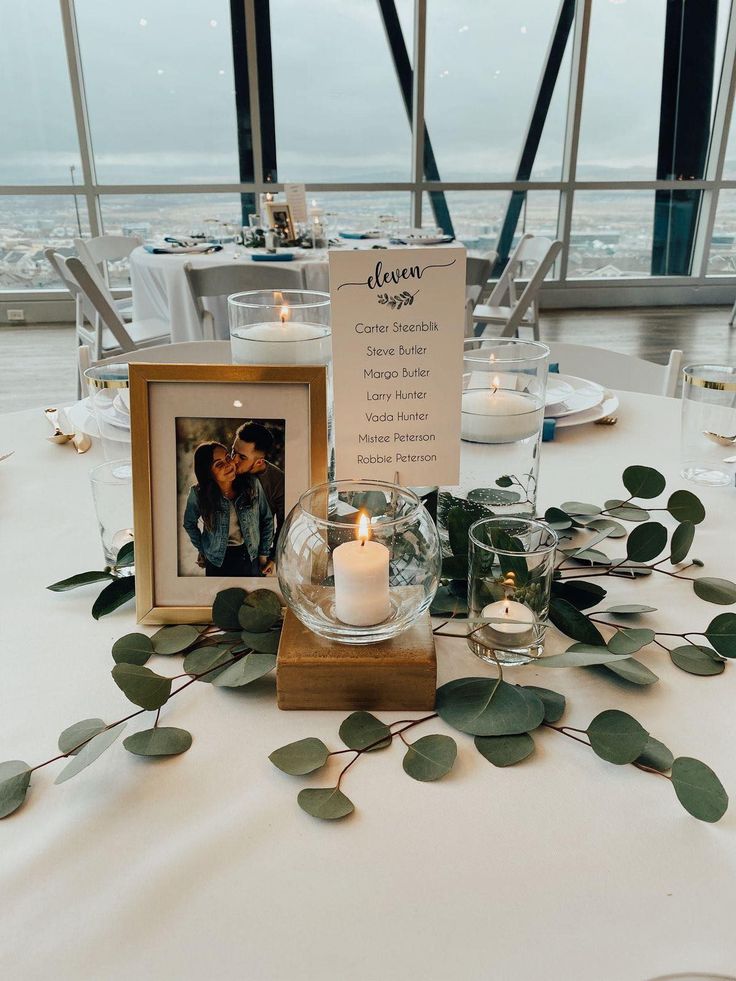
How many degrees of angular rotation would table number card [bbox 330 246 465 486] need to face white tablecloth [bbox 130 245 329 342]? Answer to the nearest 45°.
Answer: approximately 180°

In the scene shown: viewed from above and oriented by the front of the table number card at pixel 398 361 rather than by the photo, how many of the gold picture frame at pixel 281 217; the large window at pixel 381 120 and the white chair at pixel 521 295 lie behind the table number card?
3

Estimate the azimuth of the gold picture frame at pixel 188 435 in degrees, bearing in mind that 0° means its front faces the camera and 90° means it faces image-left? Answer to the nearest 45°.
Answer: approximately 0°

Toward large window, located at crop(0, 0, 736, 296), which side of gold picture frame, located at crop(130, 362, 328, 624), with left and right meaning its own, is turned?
back

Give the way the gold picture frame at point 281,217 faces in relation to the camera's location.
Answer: facing the viewer

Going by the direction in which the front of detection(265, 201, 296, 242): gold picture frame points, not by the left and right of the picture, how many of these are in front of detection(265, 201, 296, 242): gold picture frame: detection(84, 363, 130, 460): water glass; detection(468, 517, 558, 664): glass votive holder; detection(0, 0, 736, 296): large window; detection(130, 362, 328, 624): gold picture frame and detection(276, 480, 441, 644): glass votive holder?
4

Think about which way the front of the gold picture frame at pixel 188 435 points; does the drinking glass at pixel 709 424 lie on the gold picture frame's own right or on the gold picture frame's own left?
on the gold picture frame's own left

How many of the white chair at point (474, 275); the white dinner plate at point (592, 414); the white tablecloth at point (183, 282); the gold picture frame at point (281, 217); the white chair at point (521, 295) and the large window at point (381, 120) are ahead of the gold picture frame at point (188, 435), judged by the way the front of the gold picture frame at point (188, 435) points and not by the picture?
0

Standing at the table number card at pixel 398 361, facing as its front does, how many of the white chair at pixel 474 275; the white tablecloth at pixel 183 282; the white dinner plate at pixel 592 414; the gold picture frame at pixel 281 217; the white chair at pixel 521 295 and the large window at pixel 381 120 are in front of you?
0

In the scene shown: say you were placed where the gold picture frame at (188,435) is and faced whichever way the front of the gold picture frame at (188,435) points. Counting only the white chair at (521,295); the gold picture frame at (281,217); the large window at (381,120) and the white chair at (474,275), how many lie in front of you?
0

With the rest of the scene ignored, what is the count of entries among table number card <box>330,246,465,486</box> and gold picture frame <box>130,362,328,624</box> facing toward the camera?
2

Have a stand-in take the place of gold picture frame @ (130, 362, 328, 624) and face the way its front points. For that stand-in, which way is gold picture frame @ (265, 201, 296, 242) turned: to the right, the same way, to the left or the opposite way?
the same way

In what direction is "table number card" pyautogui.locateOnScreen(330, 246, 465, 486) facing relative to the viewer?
toward the camera

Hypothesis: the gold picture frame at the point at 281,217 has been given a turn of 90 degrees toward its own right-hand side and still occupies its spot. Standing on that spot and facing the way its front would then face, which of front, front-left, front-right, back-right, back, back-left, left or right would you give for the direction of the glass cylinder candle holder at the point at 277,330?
left

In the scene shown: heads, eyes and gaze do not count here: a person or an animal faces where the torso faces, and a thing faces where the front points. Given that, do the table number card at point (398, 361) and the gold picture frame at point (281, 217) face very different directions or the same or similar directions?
same or similar directions

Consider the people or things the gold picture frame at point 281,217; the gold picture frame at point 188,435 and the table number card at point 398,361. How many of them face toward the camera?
3
